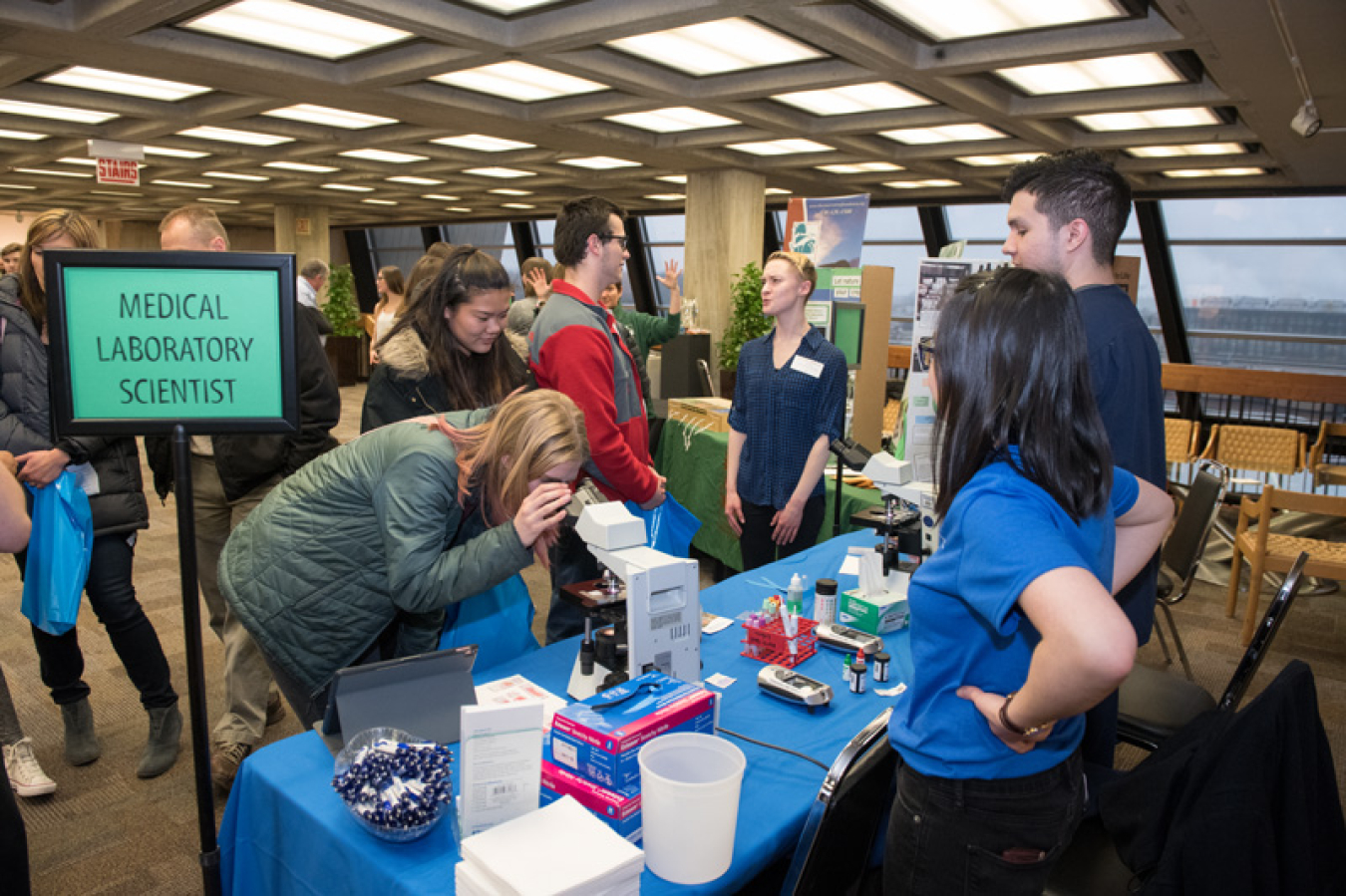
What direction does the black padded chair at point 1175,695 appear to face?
to the viewer's left

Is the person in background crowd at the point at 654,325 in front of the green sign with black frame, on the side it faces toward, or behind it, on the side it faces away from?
behind

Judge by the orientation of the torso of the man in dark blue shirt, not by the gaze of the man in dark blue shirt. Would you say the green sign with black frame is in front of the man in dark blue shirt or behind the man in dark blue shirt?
in front

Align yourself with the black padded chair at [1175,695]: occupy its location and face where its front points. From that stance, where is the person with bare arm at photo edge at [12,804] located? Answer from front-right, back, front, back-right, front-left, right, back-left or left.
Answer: front-left

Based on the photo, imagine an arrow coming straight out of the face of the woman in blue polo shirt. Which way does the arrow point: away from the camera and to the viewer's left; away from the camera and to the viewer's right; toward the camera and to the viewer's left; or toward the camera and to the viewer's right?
away from the camera and to the viewer's left

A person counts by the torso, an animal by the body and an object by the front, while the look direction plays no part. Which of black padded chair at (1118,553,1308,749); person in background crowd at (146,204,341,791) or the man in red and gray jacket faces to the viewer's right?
the man in red and gray jacket

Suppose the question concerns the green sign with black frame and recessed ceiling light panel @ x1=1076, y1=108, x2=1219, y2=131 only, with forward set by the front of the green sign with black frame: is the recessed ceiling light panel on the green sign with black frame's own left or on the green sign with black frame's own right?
on the green sign with black frame's own left

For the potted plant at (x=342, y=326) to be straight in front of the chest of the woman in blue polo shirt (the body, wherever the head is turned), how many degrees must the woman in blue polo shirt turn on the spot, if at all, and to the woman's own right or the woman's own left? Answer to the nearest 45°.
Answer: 0° — they already face it

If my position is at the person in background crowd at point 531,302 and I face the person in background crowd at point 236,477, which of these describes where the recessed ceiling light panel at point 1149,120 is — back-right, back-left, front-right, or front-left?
back-left

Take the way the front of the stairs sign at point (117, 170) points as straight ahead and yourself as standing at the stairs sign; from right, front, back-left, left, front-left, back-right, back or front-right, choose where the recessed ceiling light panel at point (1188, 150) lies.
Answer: front-left

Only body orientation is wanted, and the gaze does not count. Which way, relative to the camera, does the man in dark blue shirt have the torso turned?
to the viewer's left

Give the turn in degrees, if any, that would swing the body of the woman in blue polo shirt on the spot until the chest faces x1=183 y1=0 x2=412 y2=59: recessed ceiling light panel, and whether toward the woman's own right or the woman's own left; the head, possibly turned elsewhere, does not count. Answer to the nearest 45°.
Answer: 0° — they already face it

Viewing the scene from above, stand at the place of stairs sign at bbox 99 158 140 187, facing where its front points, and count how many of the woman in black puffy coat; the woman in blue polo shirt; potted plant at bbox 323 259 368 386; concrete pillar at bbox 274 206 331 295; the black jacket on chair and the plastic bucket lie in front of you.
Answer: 4

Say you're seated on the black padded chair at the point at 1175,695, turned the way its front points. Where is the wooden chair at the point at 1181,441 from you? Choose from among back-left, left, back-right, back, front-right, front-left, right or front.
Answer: right

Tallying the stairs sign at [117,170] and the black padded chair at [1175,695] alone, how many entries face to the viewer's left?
1
